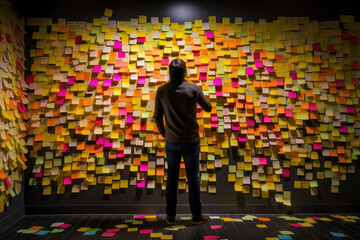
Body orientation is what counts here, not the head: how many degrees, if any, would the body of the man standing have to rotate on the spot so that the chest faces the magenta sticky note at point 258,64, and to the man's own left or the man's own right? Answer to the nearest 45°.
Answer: approximately 45° to the man's own right

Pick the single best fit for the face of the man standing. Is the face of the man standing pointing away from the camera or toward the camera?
away from the camera

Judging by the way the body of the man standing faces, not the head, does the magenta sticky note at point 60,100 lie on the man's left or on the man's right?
on the man's left

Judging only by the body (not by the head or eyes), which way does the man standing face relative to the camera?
away from the camera

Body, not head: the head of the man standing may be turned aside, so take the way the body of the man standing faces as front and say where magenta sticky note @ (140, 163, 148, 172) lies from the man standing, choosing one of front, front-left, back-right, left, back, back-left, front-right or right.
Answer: front-left

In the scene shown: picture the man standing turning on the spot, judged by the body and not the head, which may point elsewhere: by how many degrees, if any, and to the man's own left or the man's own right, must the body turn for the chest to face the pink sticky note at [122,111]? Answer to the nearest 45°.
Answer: approximately 45° to the man's own left

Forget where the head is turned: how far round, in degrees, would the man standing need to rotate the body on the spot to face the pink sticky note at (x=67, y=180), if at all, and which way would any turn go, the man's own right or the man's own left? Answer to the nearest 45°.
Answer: approximately 45° to the man's own left

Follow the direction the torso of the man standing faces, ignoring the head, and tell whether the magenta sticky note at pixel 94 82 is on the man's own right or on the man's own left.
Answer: on the man's own left

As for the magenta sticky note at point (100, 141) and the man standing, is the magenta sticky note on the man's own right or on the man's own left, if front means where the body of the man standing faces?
on the man's own left

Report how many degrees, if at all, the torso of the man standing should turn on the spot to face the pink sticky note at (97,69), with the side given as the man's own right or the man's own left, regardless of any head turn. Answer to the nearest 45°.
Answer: approximately 45° to the man's own left

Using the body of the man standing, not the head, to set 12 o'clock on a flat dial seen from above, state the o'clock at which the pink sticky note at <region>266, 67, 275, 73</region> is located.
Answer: The pink sticky note is roughly at 2 o'clock from the man standing.
